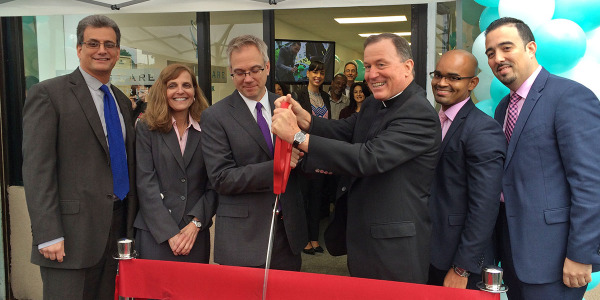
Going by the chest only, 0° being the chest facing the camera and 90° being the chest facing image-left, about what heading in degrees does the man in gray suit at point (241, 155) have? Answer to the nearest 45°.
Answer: approximately 315°

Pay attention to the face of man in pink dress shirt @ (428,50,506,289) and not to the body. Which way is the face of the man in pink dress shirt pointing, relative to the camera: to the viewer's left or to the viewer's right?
to the viewer's left

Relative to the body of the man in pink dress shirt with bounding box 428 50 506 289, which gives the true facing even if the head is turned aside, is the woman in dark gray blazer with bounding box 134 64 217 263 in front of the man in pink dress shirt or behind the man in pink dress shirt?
in front

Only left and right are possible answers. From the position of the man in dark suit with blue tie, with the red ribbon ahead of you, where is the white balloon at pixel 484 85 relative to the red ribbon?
left

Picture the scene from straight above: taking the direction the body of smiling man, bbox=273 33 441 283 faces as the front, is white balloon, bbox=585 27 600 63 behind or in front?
behind

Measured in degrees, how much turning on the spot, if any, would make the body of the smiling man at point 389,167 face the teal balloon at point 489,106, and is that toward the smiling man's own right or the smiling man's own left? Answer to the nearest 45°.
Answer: approximately 180°

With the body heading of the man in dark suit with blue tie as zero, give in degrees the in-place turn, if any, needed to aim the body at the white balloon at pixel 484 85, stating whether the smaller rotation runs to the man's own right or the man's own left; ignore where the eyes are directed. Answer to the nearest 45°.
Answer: approximately 45° to the man's own left

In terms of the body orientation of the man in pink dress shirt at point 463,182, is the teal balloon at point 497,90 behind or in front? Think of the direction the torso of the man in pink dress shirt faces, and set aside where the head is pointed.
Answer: behind

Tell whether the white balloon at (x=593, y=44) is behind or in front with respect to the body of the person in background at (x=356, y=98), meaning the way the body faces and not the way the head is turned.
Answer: in front

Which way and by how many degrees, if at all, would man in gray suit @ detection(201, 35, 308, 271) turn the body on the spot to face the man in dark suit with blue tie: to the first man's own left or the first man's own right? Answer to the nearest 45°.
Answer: approximately 135° to the first man's own right

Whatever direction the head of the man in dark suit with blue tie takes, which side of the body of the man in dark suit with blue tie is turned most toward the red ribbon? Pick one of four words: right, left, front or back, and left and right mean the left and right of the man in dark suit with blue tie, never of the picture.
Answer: front
